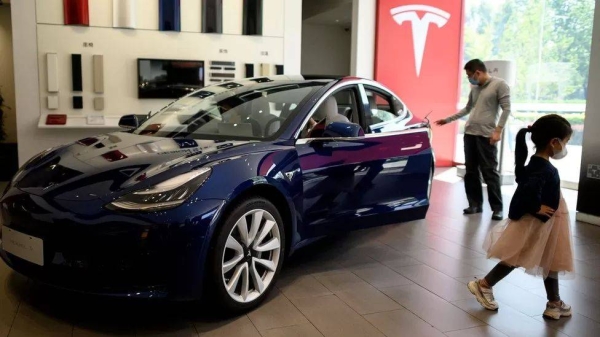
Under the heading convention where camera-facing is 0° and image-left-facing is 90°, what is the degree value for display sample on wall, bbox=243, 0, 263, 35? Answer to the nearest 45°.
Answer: approximately 0°

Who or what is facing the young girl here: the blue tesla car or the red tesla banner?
the red tesla banner
